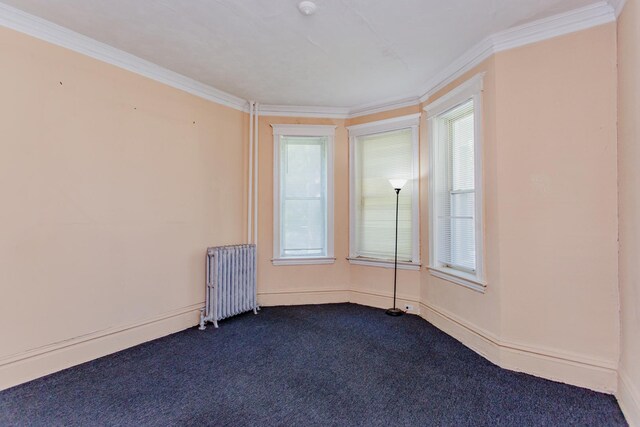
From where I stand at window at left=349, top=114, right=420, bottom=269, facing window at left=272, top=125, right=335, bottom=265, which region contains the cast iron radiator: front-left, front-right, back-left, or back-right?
front-left

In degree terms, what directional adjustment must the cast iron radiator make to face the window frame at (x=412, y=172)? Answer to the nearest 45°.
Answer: approximately 45° to its left

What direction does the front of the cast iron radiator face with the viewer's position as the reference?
facing the viewer and to the right of the viewer

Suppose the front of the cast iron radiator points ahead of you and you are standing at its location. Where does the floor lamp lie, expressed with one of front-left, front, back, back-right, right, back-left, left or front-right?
front-left
